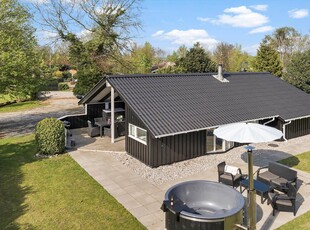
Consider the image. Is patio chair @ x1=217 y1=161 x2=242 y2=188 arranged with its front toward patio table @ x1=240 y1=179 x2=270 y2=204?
yes

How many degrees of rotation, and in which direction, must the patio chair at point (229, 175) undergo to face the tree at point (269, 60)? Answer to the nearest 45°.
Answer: approximately 135° to its left

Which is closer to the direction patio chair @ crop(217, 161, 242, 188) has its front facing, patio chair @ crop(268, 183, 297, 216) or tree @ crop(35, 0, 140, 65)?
the patio chair

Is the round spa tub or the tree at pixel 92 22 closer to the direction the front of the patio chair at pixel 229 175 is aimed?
the round spa tub

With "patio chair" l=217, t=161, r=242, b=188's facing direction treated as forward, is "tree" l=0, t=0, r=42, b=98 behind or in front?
behind

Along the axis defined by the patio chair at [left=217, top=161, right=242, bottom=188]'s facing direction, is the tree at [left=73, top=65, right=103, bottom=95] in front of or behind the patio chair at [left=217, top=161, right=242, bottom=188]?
behind

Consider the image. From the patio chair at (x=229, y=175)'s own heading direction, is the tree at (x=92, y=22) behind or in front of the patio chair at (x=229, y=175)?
behind

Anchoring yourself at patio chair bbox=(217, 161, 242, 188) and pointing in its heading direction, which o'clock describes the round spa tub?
The round spa tub is roughly at 2 o'clock from the patio chair.

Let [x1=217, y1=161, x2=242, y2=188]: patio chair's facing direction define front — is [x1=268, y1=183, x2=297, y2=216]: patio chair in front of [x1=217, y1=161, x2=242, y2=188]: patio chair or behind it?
in front

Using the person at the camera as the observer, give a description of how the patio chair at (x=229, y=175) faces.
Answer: facing the viewer and to the right of the viewer

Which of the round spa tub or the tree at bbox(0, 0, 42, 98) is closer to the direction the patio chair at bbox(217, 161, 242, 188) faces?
the round spa tub

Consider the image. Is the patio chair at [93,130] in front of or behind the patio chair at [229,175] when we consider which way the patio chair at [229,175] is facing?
behind
